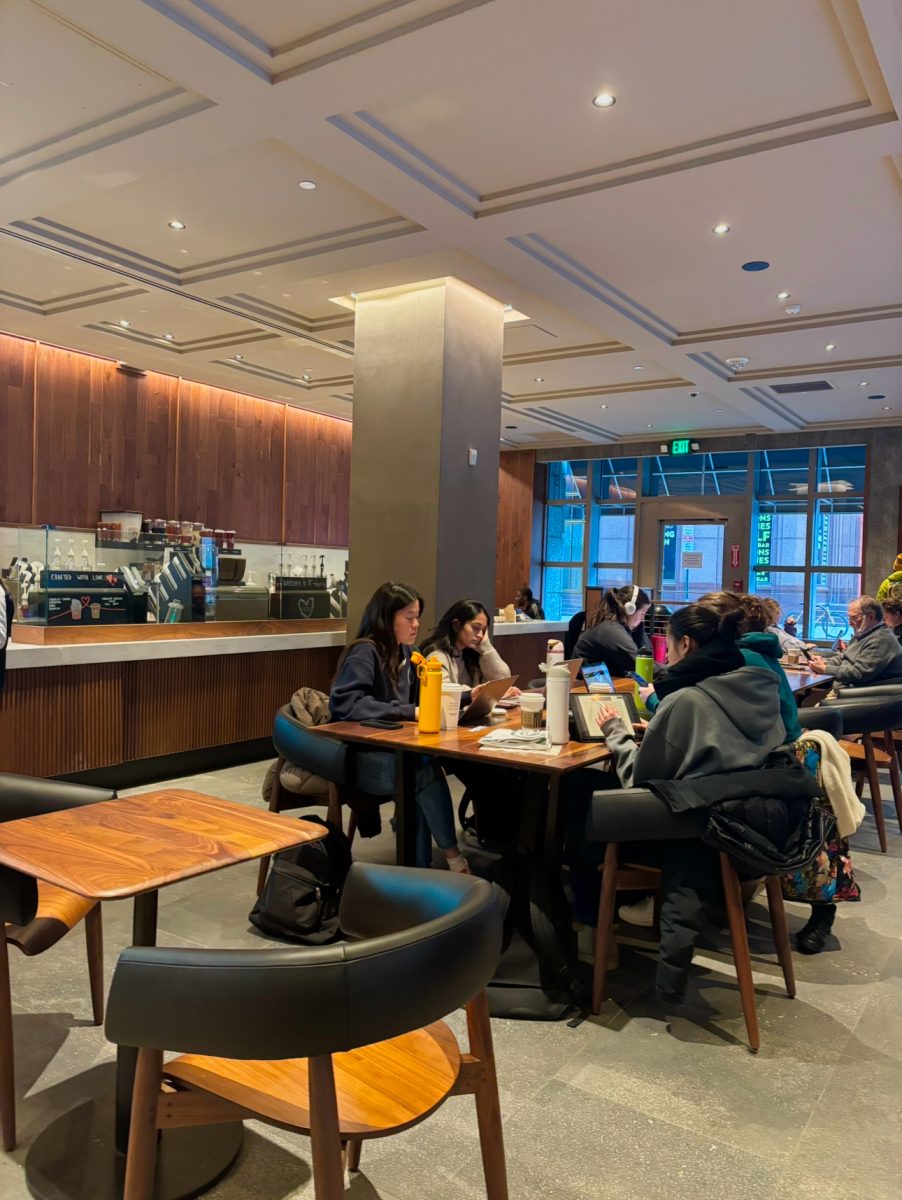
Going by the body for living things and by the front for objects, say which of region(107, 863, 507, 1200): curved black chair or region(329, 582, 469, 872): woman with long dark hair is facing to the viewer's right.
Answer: the woman with long dark hair

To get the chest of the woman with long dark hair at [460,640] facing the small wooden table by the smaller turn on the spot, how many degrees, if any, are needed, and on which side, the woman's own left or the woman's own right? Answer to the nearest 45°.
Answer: approximately 45° to the woman's own right

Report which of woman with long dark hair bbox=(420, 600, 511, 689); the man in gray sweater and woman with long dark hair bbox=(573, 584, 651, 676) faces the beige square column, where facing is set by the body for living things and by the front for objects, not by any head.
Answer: the man in gray sweater

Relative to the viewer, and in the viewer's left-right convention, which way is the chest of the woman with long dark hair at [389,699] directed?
facing to the right of the viewer

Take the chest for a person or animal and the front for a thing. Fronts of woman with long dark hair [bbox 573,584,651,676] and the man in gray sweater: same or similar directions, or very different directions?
very different directions

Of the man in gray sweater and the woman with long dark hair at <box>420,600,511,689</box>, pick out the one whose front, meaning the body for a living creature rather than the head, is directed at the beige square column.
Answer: the man in gray sweater

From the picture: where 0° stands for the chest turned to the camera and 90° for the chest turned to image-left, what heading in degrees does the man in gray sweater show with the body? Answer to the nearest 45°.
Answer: approximately 90°

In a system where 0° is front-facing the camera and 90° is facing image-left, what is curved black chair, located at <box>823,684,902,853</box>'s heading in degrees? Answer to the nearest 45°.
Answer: approximately 135°
